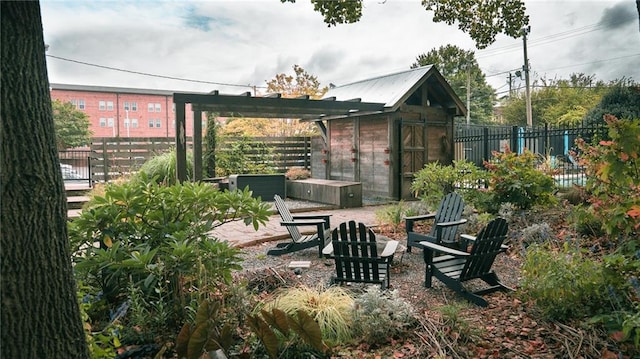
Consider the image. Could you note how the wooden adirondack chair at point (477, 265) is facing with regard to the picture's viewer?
facing away from the viewer and to the left of the viewer

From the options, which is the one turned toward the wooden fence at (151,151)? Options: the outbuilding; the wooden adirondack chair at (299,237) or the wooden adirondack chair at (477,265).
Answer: the wooden adirondack chair at (477,265)

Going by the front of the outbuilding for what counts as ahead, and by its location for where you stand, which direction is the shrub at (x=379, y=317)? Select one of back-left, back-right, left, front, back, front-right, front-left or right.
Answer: front-right

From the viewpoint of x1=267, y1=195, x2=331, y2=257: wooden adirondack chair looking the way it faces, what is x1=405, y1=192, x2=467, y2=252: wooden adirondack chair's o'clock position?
x1=405, y1=192, x2=467, y2=252: wooden adirondack chair is roughly at 12 o'clock from x1=267, y1=195, x2=331, y2=257: wooden adirondack chair.

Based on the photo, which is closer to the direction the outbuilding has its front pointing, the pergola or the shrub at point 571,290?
the shrub

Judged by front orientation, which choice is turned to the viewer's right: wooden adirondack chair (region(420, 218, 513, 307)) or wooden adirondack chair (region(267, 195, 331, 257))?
wooden adirondack chair (region(267, 195, 331, 257))

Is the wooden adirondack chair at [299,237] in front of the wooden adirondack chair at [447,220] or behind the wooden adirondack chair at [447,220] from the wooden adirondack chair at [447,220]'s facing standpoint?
in front

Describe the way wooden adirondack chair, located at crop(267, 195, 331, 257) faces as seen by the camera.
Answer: facing to the right of the viewer

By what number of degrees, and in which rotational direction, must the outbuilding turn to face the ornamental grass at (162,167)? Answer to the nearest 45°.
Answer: approximately 135° to its right

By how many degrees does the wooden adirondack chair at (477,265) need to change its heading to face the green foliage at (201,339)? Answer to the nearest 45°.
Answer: approximately 90° to its left

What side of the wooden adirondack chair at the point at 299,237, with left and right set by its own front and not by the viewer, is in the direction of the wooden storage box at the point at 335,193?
left

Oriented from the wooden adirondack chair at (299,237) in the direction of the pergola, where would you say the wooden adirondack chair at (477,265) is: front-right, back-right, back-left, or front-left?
back-right
